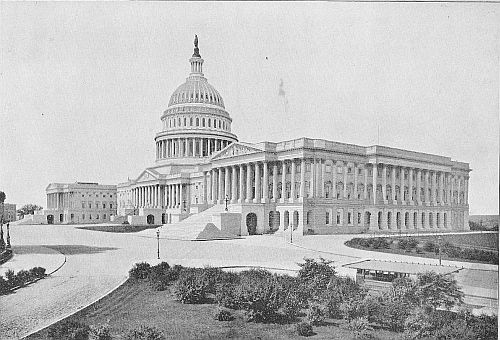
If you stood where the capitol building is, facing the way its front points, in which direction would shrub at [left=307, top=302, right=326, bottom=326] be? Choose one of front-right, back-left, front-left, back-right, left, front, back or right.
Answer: front-left

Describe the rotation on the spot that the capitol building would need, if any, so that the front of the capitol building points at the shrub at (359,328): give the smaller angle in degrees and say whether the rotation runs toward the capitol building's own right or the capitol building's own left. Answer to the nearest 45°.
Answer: approximately 45° to the capitol building's own left

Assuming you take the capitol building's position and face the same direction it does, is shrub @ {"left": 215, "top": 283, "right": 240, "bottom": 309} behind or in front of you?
in front

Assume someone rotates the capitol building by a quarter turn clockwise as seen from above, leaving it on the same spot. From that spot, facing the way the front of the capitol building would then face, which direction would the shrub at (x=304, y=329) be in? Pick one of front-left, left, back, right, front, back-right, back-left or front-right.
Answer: back-left

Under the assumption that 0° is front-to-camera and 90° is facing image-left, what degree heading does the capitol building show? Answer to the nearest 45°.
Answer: approximately 45°

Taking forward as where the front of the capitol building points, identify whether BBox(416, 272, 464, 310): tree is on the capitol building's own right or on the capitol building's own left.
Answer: on the capitol building's own left

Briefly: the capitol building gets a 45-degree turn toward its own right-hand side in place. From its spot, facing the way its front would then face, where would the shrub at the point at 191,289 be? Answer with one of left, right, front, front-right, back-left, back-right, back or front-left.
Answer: left

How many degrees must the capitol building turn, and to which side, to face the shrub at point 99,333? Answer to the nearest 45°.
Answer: approximately 45° to its left

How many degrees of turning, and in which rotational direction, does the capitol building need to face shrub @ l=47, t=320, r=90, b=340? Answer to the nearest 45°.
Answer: approximately 45° to its left

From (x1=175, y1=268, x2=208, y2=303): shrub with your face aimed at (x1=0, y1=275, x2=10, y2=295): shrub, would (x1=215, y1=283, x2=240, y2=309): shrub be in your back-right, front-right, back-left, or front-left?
back-left
